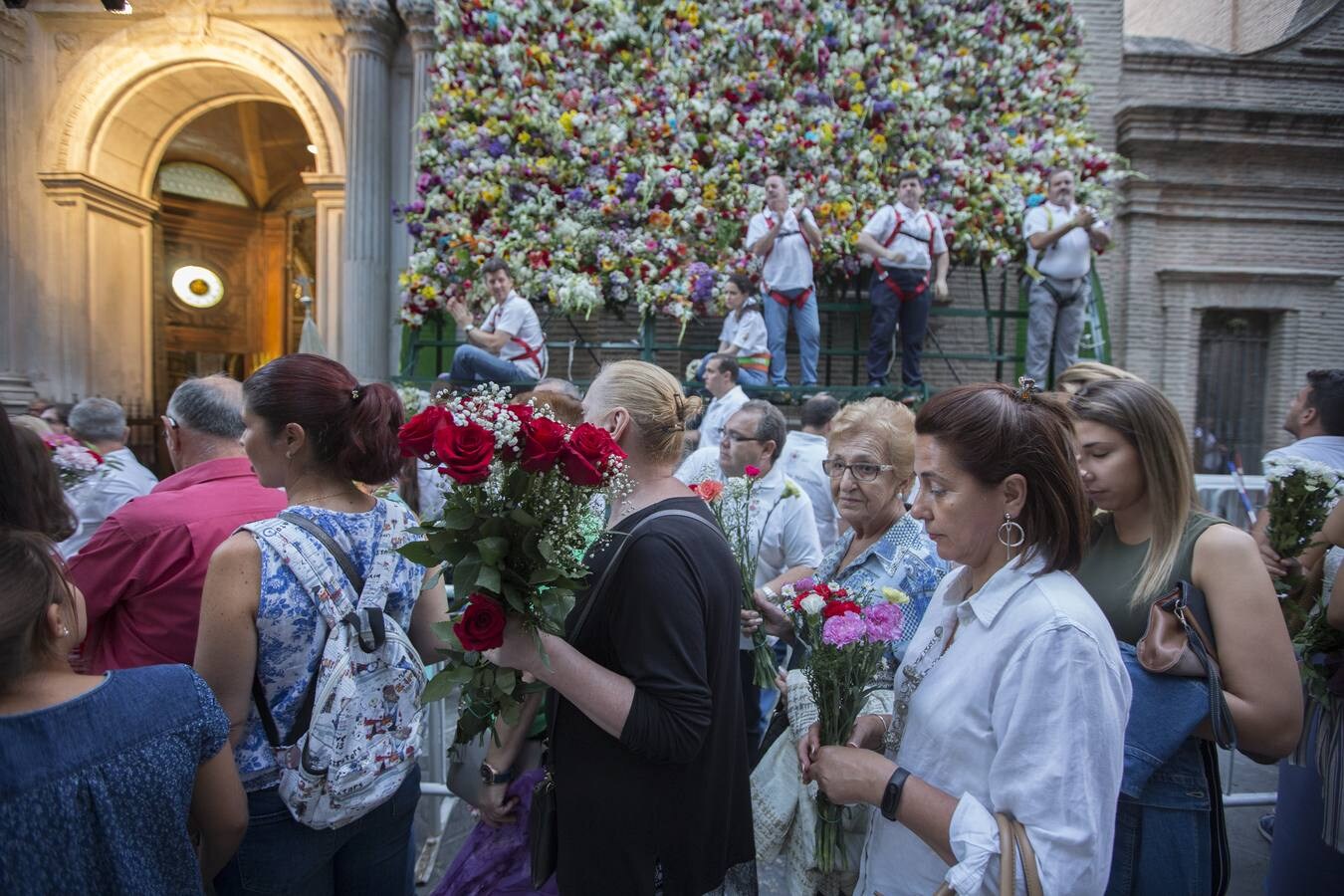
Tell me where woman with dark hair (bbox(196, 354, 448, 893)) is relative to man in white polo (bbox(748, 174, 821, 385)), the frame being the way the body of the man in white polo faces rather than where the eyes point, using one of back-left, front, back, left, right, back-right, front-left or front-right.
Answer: front

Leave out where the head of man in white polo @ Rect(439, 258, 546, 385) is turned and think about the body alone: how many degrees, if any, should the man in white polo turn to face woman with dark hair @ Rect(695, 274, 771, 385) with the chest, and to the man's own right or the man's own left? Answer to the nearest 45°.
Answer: approximately 180°

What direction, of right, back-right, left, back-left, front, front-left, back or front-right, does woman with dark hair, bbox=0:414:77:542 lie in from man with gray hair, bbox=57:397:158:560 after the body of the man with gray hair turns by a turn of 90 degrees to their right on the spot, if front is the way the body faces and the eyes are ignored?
back-right

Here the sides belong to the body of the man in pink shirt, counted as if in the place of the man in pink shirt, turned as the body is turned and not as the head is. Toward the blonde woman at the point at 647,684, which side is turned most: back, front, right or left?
back

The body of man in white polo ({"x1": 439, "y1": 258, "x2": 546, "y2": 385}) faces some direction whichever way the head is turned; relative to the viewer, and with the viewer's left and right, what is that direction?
facing to the left of the viewer

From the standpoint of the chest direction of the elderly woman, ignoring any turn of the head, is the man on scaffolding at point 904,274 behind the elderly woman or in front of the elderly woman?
behind

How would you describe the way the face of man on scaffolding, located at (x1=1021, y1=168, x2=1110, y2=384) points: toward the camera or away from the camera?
toward the camera

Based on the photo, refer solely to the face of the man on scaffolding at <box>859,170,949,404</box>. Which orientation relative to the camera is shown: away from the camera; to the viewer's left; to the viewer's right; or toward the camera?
toward the camera

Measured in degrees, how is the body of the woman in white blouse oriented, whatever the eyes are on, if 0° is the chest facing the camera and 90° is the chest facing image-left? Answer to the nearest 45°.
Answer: approximately 90°

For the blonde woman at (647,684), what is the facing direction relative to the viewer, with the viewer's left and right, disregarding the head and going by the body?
facing to the left of the viewer

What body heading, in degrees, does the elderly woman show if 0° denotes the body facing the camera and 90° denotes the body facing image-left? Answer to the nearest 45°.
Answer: approximately 45°

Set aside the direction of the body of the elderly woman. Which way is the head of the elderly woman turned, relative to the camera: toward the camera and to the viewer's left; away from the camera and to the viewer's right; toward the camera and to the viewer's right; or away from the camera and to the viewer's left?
toward the camera and to the viewer's left

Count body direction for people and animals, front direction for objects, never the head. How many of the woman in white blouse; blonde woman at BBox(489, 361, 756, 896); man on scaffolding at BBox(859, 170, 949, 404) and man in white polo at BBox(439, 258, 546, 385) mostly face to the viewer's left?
3

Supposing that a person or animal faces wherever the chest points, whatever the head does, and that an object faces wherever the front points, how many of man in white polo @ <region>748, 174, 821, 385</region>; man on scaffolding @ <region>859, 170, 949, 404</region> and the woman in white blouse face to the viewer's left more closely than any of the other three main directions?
1

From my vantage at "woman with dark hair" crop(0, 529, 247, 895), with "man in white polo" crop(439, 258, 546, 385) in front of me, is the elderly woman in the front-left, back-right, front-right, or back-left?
front-right

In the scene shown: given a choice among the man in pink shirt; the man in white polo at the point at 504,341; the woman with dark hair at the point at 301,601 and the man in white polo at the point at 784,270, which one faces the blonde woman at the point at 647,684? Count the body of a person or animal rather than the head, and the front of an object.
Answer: the man in white polo at the point at 784,270

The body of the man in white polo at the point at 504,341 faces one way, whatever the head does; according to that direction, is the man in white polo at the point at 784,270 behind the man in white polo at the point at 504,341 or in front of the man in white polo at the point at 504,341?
behind

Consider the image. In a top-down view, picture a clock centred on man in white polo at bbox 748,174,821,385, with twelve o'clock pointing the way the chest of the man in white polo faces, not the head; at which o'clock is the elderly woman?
The elderly woman is roughly at 12 o'clock from the man in white polo.

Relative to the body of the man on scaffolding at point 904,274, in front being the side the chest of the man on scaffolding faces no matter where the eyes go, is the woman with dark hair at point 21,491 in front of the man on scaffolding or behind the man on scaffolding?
in front
